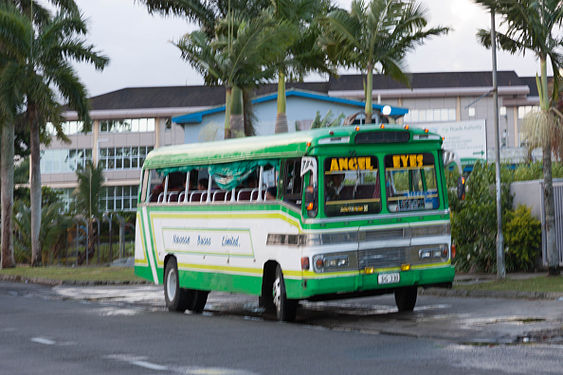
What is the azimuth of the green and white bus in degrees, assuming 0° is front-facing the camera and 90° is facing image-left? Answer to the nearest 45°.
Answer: approximately 315°

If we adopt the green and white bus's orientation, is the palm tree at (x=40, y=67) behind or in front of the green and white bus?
behind

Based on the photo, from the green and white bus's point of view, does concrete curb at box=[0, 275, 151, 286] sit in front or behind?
behind

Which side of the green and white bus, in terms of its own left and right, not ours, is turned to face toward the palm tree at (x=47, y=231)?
back

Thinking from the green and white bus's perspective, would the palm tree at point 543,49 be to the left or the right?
on its left

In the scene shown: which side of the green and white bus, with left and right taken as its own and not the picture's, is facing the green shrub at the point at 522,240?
left

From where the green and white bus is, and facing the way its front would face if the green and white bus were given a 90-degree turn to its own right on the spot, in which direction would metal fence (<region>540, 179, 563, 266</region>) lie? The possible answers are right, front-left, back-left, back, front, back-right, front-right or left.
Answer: back

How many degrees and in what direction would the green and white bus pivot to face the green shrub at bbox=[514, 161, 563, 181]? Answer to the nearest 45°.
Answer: approximately 90° to its left

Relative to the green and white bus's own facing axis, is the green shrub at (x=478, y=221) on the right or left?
on its left

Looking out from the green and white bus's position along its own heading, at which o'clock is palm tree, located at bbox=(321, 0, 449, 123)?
The palm tree is roughly at 8 o'clock from the green and white bus.

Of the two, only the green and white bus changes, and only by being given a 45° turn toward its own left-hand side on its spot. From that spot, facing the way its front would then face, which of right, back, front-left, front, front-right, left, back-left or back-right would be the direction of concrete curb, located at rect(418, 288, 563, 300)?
front-left

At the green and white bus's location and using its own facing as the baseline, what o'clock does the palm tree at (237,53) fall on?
The palm tree is roughly at 7 o'clock from the green and white bus.
